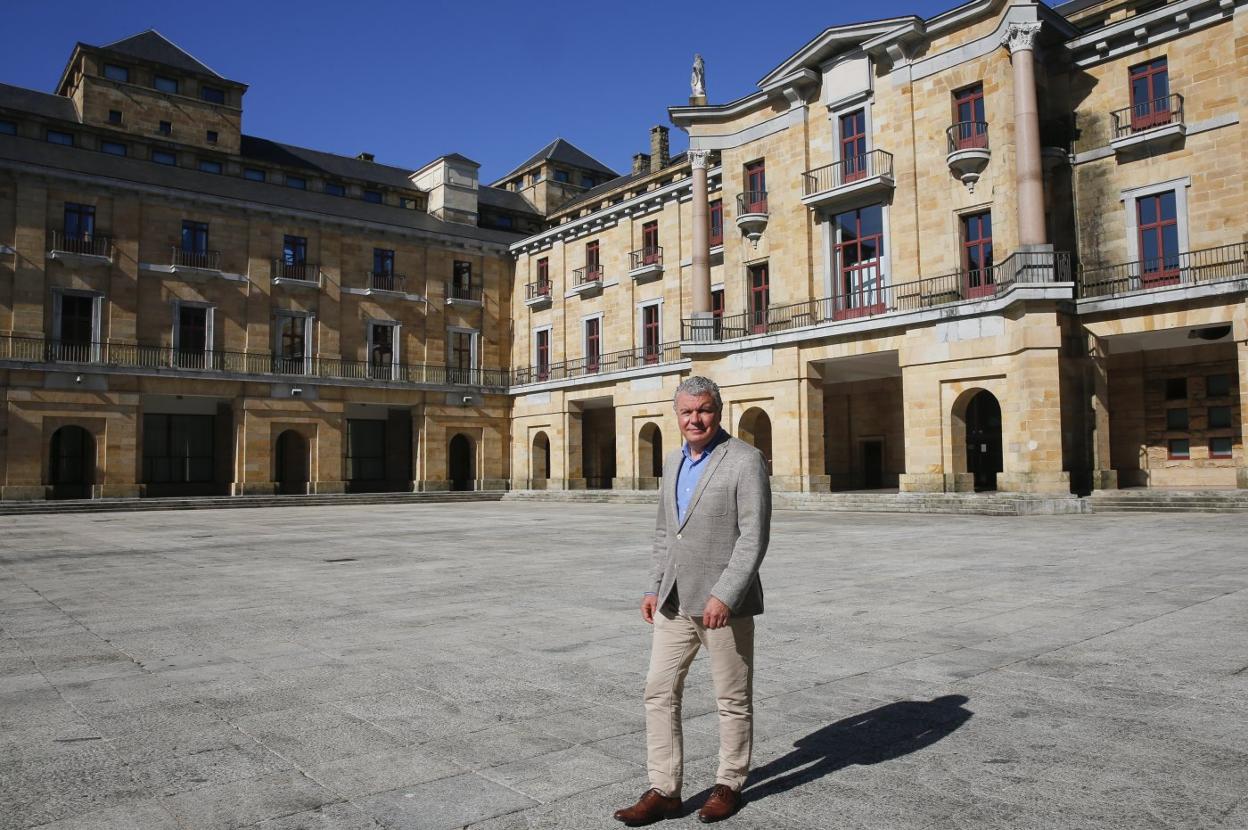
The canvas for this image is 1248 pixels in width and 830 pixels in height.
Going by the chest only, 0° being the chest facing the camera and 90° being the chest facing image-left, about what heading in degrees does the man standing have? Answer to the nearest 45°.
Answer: approximately 45°

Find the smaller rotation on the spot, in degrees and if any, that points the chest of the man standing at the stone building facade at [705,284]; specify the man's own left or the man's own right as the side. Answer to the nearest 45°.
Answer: approximately 135° to the man's own right
